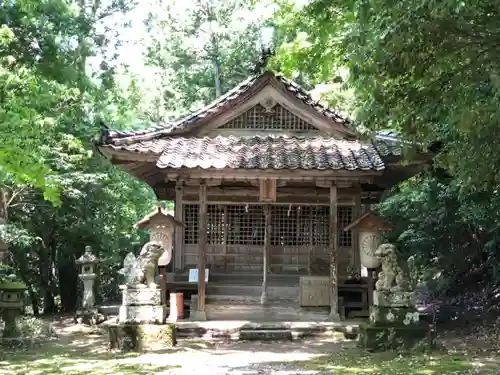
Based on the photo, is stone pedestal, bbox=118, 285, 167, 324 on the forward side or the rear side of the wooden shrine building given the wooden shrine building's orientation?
on the forward side

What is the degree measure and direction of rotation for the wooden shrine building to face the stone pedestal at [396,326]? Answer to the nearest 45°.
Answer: approximately 45° to its left

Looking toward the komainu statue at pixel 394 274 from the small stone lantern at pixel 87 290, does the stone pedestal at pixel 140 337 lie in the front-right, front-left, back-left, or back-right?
front-right

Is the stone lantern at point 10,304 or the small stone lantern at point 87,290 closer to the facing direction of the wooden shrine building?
the stone lantern

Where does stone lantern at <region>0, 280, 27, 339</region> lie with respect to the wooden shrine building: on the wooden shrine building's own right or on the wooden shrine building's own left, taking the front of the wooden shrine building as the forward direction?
on the wooden shrine building's own right

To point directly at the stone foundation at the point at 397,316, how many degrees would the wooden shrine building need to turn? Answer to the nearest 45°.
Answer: approximately 45° to its left

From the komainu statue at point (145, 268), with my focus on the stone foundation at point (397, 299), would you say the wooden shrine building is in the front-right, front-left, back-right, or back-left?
front-left

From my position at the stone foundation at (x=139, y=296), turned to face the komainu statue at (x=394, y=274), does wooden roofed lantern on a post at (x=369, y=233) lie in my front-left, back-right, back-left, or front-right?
front-left

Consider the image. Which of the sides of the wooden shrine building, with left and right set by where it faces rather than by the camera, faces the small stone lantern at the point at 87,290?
right

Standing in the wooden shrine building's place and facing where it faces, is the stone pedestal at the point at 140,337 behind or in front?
in front

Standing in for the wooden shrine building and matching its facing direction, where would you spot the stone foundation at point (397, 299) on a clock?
The stone foundation is roughly at 11 o'clock from the wooden shrine building.

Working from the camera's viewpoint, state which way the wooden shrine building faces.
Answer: facing the viewer

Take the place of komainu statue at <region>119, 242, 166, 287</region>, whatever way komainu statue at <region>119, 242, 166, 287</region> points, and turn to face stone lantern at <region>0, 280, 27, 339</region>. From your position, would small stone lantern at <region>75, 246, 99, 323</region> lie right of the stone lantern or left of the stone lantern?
right
